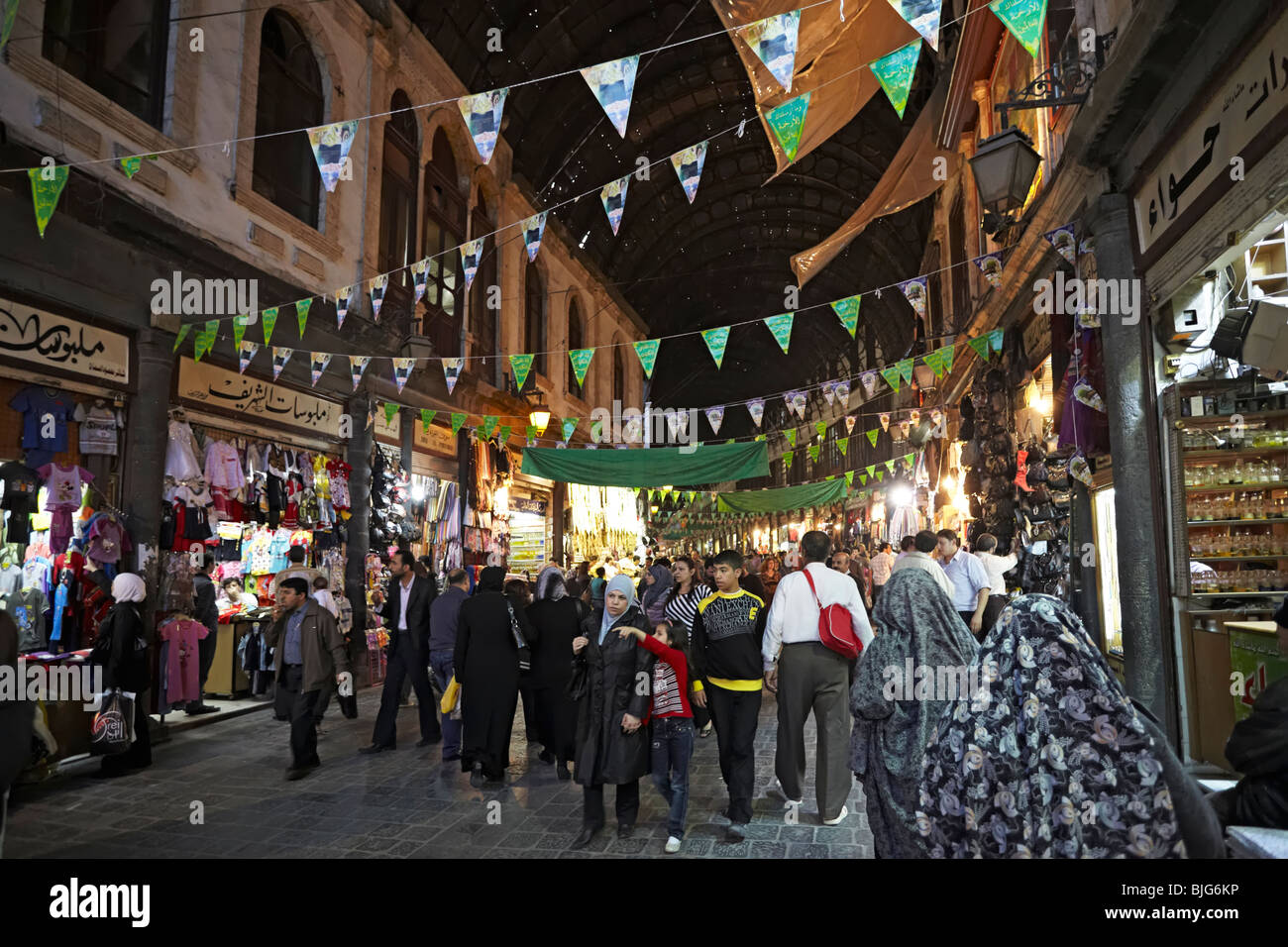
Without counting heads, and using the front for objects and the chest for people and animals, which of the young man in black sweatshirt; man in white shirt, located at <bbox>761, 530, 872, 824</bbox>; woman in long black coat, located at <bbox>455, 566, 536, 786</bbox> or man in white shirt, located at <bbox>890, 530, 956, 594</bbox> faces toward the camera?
the young man in black sweatshirt

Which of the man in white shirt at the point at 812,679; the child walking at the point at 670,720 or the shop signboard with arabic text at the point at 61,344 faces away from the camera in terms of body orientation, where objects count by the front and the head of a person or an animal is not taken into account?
the man in white shirt

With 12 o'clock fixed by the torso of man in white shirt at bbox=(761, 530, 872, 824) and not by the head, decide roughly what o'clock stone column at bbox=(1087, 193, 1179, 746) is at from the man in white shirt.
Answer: The stone column is roughly at 2 o'clock from the man in white shirt.

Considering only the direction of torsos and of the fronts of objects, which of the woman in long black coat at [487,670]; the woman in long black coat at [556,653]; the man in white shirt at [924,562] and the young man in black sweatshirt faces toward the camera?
the young man in black sweatshirt

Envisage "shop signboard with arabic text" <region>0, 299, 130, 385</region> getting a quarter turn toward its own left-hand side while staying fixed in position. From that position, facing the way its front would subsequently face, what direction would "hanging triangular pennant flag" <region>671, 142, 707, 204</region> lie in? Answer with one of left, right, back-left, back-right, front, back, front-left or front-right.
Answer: right

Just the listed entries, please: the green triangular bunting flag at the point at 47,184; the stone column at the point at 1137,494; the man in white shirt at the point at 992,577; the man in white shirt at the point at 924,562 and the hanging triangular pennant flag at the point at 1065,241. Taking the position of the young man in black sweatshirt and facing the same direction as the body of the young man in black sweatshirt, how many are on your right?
1

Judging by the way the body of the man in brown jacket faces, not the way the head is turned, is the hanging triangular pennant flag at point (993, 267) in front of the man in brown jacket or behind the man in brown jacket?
behind

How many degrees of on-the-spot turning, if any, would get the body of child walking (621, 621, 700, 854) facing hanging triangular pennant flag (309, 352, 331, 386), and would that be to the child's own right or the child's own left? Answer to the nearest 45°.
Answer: approximately 90° to the child's own right

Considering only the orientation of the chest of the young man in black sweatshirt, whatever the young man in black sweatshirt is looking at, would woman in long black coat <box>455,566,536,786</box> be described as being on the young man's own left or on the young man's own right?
on the young man's own right

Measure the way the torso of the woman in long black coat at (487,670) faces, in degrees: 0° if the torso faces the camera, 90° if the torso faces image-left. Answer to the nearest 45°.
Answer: approximately 180°

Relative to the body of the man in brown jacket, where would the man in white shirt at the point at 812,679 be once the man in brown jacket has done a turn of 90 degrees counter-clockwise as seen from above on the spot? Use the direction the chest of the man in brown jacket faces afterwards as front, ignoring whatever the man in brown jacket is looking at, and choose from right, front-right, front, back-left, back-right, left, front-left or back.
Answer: front

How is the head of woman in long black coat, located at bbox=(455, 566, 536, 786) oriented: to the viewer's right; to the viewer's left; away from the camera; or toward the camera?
away from the camera

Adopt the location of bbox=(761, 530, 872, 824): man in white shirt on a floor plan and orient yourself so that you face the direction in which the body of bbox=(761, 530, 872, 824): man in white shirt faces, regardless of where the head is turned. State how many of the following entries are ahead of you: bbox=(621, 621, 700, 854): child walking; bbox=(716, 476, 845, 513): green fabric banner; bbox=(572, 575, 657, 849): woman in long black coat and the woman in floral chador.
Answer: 1
